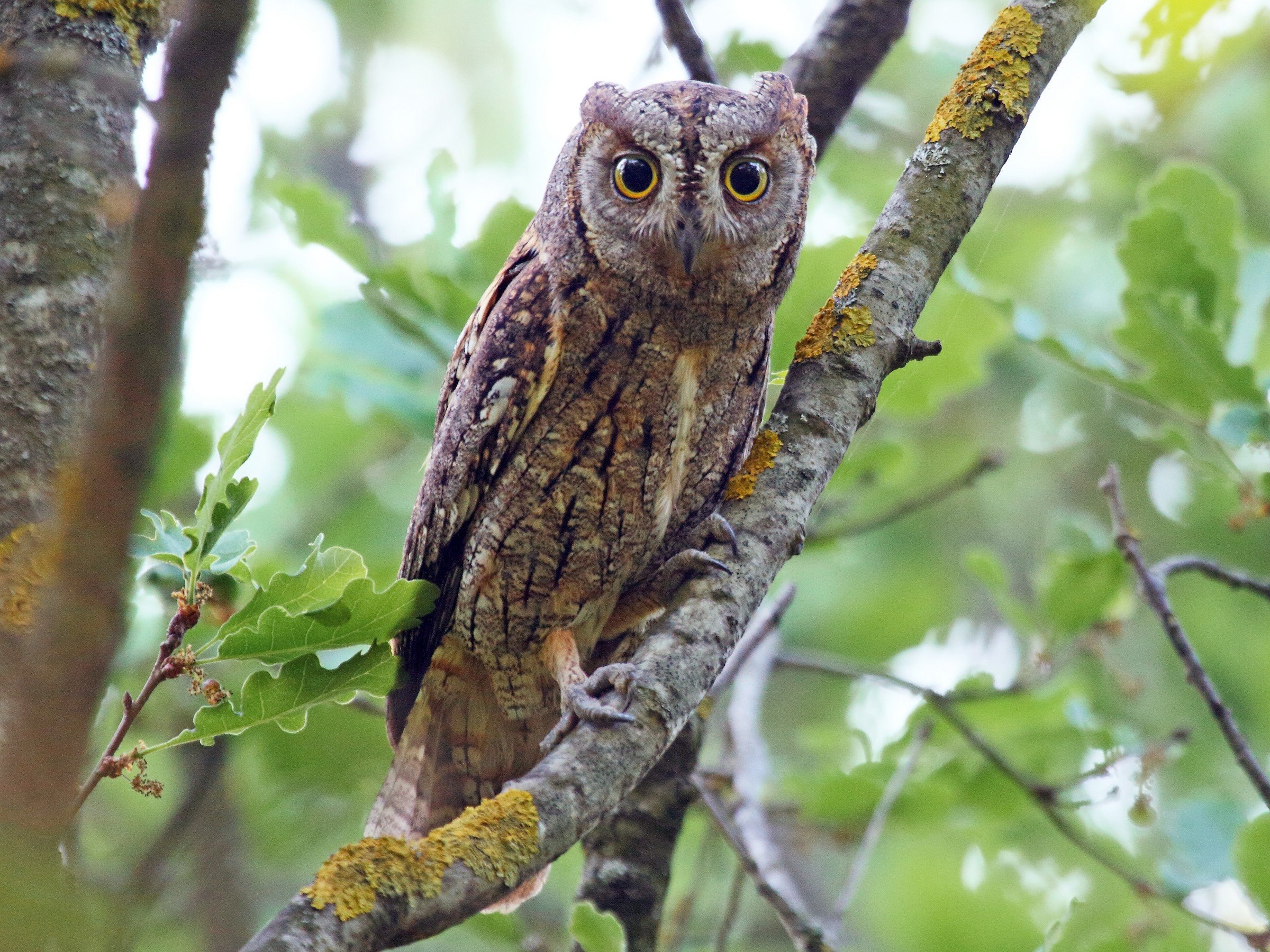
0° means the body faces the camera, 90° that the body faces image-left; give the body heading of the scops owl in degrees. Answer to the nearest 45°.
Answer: approximately 315°

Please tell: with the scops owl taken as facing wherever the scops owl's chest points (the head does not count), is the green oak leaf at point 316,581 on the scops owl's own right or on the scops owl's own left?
on the scops owl's own right

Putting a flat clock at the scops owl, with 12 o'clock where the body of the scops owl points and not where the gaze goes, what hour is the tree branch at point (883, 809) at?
The tree branch is roughly at 8 o'clock from the scops owl.

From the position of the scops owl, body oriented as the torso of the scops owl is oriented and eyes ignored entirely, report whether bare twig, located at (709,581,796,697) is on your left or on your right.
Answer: on your left

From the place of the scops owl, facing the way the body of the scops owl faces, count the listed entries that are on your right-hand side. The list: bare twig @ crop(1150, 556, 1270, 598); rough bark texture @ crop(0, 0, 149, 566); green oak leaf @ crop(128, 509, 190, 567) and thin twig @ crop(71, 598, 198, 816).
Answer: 3

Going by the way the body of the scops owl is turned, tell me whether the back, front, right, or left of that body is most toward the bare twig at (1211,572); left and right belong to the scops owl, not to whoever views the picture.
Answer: left

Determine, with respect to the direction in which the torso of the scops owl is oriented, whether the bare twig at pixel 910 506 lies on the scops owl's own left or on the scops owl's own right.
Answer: on the scops owl's own left

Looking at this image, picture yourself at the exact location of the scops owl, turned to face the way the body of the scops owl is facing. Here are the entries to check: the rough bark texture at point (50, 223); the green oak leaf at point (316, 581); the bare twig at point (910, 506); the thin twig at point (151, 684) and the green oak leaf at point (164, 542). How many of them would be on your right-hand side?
4

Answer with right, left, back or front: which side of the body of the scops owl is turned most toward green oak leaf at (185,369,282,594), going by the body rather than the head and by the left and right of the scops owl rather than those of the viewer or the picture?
right

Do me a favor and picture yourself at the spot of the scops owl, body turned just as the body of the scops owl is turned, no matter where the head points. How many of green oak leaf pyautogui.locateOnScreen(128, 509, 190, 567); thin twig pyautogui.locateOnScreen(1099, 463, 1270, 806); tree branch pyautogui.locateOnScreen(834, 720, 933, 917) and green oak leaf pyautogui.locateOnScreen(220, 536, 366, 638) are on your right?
2
